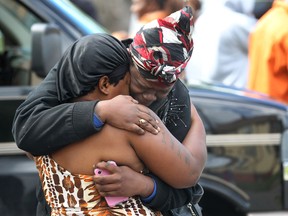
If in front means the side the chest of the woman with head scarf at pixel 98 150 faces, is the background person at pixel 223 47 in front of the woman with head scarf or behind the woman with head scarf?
in front

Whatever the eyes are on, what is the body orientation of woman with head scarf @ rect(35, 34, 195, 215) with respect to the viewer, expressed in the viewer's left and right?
facing away from the viewer and to the right of the viewer

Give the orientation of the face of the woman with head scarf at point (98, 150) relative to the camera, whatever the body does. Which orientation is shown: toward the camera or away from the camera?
away from the camera

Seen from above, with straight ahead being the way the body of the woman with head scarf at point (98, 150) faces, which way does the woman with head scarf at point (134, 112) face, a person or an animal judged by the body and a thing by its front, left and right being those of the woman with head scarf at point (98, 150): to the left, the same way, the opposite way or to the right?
the opposite way

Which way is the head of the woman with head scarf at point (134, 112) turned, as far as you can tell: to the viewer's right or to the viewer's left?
to the viewer's left

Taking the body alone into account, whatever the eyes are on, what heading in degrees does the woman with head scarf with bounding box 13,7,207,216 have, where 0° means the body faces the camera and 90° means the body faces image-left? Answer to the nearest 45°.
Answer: approximately 45°
